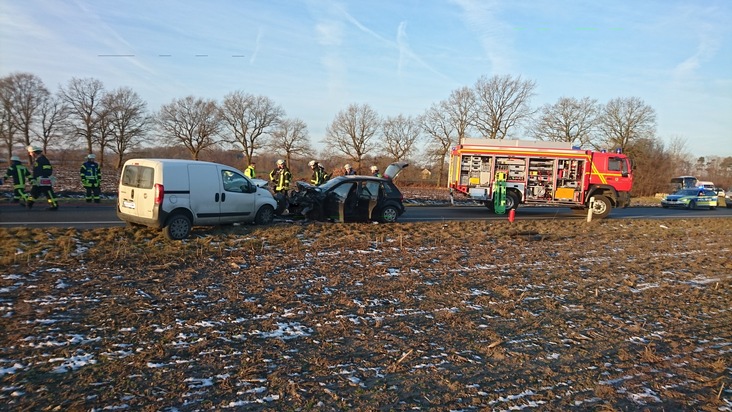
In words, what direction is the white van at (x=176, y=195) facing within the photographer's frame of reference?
facing away from the viewer and to the right of the viewer

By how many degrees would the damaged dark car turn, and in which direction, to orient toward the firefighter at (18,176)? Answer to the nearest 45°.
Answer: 0° — it already faces them

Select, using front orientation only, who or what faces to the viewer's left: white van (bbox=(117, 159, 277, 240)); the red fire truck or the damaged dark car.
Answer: the damaged dark car

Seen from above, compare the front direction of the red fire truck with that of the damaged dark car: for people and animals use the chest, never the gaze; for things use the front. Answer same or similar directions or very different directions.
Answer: very different directions

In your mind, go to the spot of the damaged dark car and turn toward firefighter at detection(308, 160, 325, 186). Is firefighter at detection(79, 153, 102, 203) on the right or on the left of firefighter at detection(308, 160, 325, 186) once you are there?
left

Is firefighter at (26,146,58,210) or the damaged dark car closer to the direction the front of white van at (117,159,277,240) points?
the damaged dark car

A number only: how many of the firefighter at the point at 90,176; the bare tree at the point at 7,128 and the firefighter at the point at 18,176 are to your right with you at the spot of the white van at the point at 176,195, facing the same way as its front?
0

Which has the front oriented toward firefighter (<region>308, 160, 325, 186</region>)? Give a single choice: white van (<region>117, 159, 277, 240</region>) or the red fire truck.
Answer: the white van

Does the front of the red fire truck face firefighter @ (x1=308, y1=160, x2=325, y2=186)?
no

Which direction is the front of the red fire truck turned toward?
to the viewer's right

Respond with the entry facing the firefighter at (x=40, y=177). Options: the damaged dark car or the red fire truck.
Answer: the damaged dark car

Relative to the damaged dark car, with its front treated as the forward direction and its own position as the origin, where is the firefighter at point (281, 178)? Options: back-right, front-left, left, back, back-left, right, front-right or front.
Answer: front-right

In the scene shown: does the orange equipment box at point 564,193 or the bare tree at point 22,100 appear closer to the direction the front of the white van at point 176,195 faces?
the orange equipment box

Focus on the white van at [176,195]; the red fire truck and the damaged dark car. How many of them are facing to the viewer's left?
1

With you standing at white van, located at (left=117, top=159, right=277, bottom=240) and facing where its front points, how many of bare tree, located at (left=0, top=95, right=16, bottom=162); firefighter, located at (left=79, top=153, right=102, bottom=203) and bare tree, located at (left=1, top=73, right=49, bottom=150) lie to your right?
0

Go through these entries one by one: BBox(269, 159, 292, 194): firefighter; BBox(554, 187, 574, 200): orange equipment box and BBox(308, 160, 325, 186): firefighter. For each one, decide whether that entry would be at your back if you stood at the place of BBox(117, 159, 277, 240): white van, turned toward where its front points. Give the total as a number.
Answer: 0

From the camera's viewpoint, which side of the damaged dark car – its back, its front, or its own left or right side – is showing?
left

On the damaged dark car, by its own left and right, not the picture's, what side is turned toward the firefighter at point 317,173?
right

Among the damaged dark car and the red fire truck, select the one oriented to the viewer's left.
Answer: the damaged dark car

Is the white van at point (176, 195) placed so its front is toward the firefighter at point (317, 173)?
yes
